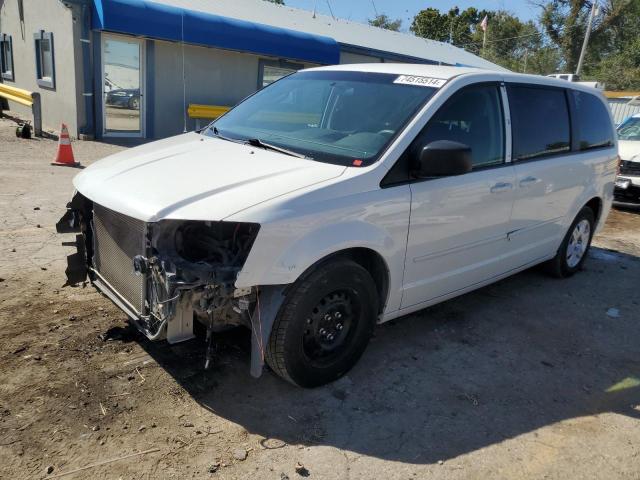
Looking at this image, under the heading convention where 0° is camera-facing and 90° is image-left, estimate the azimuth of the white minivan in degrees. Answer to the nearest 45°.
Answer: approximately 45°

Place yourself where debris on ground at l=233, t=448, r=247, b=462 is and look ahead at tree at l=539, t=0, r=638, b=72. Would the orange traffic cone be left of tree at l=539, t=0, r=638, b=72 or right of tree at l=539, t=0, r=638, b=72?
left

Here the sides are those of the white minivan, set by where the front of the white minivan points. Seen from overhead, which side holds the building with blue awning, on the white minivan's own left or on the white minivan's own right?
on the white minivan's own right

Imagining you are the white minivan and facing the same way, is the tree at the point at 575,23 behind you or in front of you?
behind

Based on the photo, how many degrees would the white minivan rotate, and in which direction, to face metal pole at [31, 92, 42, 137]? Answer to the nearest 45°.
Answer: approximately 90° to its right

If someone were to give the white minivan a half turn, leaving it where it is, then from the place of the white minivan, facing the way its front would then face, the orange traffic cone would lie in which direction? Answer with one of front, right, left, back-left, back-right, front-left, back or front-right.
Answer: left

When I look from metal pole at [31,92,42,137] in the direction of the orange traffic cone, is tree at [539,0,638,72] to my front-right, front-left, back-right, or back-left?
back-left
